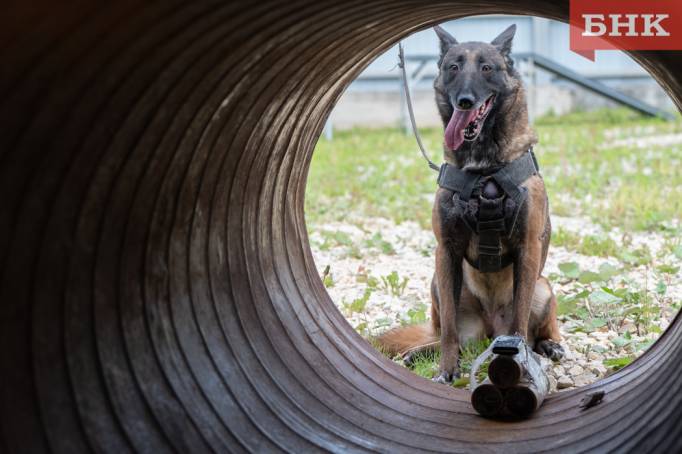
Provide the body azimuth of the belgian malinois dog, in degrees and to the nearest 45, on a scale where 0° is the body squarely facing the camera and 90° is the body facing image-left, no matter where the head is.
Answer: approximately 0°
